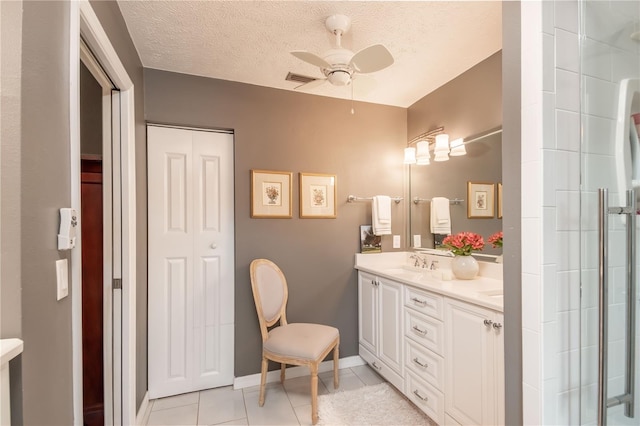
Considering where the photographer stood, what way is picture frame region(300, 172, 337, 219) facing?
facing the viewer

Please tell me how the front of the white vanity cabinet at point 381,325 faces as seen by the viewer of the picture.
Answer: facing the viewer and to the left of the viewer

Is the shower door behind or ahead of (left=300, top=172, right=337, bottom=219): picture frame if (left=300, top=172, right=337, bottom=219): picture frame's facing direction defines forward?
ahead

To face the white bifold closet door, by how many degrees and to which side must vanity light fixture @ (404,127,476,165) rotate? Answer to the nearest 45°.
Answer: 0° — it already faces it

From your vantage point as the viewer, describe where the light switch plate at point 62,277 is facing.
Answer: facing the viewer and to the right of the viewer

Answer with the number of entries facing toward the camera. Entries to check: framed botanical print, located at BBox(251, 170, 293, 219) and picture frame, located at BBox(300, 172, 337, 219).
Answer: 2

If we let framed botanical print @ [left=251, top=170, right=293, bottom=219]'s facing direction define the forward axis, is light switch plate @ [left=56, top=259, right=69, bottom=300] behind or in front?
in front

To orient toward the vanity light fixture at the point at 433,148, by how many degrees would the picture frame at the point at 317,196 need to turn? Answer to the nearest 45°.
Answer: approximately 90° to its left

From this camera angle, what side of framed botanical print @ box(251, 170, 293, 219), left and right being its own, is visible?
front

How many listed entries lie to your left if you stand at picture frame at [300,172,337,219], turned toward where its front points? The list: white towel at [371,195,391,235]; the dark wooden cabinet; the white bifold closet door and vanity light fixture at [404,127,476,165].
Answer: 2

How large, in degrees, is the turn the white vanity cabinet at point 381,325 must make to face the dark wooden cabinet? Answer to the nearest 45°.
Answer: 0° — it already faces it

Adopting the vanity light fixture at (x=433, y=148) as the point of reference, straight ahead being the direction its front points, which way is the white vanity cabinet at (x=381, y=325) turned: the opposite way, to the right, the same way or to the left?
the same way

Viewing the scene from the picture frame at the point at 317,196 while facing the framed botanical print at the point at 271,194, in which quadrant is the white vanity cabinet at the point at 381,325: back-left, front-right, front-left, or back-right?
back-left

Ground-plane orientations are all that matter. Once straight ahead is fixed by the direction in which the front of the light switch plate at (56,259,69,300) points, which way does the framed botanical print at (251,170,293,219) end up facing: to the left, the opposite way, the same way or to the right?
to the right

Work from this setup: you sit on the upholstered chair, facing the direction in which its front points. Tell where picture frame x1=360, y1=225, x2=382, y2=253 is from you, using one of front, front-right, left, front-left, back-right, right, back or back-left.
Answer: left

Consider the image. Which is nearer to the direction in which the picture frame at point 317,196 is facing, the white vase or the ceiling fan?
the ceiling fan
